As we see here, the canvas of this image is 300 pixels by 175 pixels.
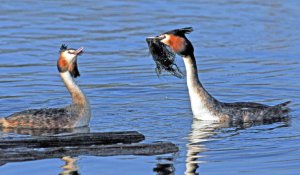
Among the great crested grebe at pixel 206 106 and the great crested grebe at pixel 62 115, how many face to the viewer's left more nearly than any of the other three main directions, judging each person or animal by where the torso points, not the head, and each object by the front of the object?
1

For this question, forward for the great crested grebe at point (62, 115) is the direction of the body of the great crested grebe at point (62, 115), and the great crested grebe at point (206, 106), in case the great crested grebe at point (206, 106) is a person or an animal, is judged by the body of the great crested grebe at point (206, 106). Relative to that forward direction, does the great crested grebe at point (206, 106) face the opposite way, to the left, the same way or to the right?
the opposite way

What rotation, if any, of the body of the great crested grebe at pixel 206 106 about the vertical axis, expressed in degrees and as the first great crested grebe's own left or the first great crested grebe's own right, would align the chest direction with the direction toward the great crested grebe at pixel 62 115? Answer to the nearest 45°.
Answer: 0° — it already faces it

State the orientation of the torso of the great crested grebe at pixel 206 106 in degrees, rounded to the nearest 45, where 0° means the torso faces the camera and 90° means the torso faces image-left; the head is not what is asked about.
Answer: approximately 90°

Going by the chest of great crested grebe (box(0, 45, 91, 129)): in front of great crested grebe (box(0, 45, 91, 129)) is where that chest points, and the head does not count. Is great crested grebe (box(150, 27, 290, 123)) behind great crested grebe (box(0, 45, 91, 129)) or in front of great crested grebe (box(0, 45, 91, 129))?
in front

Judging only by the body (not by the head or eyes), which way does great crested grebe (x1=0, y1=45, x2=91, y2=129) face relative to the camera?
to the viewer's right
